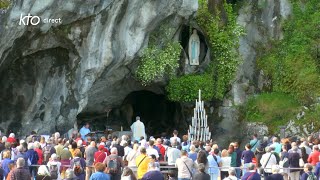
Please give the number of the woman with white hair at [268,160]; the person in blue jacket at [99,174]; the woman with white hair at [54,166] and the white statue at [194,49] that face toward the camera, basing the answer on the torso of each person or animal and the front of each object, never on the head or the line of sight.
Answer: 1

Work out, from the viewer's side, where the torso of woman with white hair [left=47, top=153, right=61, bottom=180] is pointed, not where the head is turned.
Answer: away from the camera

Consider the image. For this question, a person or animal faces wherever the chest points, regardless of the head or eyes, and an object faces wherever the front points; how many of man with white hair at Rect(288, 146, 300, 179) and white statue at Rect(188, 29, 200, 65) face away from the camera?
1

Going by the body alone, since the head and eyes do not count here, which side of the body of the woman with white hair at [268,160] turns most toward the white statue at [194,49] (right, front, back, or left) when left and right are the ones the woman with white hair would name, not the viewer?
front

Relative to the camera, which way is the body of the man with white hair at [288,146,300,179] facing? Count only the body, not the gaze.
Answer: away from the camera

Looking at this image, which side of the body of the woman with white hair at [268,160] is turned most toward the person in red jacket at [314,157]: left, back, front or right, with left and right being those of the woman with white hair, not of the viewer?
right

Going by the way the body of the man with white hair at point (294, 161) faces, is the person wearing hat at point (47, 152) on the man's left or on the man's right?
on the man's left

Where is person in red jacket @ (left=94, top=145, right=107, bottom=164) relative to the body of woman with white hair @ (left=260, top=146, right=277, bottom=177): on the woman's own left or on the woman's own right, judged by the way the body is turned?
on the woman's own left

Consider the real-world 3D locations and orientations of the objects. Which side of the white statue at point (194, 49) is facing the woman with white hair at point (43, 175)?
front

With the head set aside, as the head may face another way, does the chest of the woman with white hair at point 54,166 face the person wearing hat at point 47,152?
yes

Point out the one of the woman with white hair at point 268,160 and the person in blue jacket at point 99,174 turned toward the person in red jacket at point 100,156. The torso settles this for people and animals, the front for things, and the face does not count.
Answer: the person in blue jacket

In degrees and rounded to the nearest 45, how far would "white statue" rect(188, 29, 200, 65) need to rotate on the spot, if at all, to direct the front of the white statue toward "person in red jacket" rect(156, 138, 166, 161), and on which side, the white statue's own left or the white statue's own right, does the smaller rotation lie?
0° — it already faces them

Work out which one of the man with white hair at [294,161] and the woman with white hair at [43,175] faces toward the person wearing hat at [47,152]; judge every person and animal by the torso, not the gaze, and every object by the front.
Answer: the woman with white hair at [43,175]
